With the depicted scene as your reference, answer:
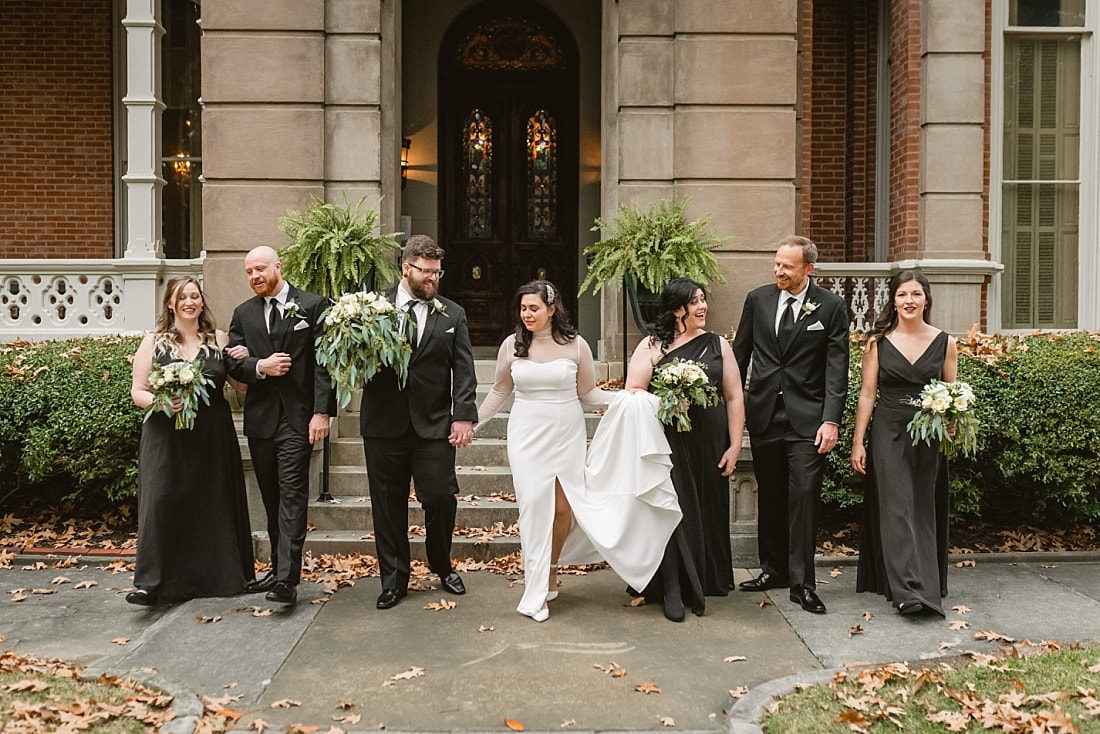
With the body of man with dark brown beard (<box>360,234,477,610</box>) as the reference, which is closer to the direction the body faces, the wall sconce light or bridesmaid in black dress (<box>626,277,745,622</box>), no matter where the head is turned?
the bridesmaid in black dress

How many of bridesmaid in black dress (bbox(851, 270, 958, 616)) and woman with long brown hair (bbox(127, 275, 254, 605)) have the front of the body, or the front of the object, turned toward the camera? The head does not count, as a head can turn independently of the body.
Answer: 2

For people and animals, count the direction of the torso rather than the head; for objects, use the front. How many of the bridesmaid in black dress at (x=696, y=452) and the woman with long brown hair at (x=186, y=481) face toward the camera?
2

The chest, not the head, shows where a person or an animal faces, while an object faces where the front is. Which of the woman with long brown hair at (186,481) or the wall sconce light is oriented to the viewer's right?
the wall sconce light

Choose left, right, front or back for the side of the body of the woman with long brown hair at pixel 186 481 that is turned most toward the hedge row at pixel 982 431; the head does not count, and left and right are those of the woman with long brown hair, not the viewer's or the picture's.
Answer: left
